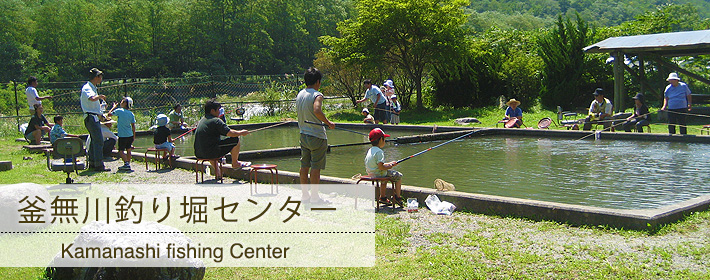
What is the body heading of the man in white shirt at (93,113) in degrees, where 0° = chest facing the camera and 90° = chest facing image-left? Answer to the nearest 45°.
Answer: approximately 270°

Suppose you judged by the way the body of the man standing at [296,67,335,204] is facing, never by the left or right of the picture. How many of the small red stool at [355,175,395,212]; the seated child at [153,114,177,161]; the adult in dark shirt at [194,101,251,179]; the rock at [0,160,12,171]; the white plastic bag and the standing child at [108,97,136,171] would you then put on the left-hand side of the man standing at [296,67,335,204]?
4

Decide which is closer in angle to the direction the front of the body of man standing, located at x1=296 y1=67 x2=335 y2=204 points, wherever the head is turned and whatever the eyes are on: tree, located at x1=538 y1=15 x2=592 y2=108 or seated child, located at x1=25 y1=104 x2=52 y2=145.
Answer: the tree

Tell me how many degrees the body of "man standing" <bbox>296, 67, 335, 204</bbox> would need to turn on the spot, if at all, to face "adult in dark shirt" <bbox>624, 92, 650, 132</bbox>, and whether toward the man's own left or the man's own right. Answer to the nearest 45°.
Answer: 0° — they already face them

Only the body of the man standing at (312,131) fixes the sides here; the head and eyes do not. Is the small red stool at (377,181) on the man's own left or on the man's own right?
on the man's own right

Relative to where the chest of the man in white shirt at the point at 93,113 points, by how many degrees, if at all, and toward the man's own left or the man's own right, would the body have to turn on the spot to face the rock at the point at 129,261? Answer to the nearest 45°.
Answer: approximately 90° to the man's own right
